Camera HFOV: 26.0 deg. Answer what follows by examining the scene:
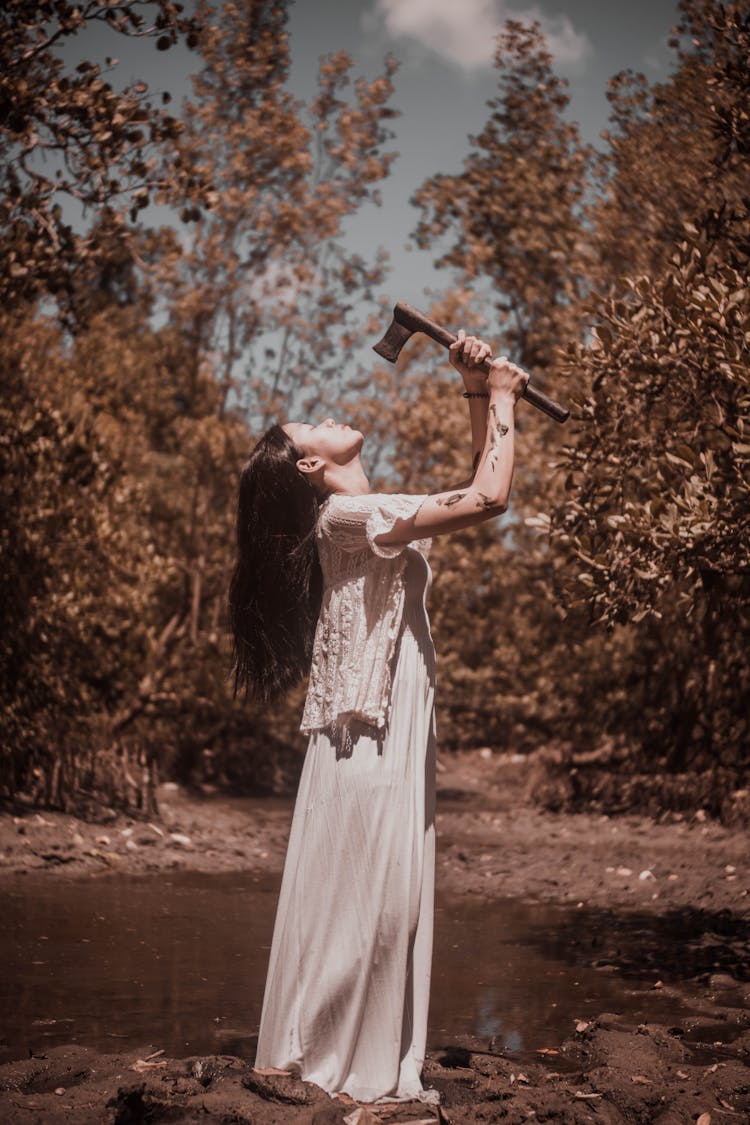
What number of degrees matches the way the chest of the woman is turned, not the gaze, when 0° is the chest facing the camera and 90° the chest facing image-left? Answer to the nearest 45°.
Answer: approximately 270°

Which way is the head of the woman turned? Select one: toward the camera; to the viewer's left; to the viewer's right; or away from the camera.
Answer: to the viewer's right

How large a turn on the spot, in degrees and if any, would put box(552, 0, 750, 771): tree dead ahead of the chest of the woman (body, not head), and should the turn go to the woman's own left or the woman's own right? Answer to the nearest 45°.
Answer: approximately 45° to the woman's own left
